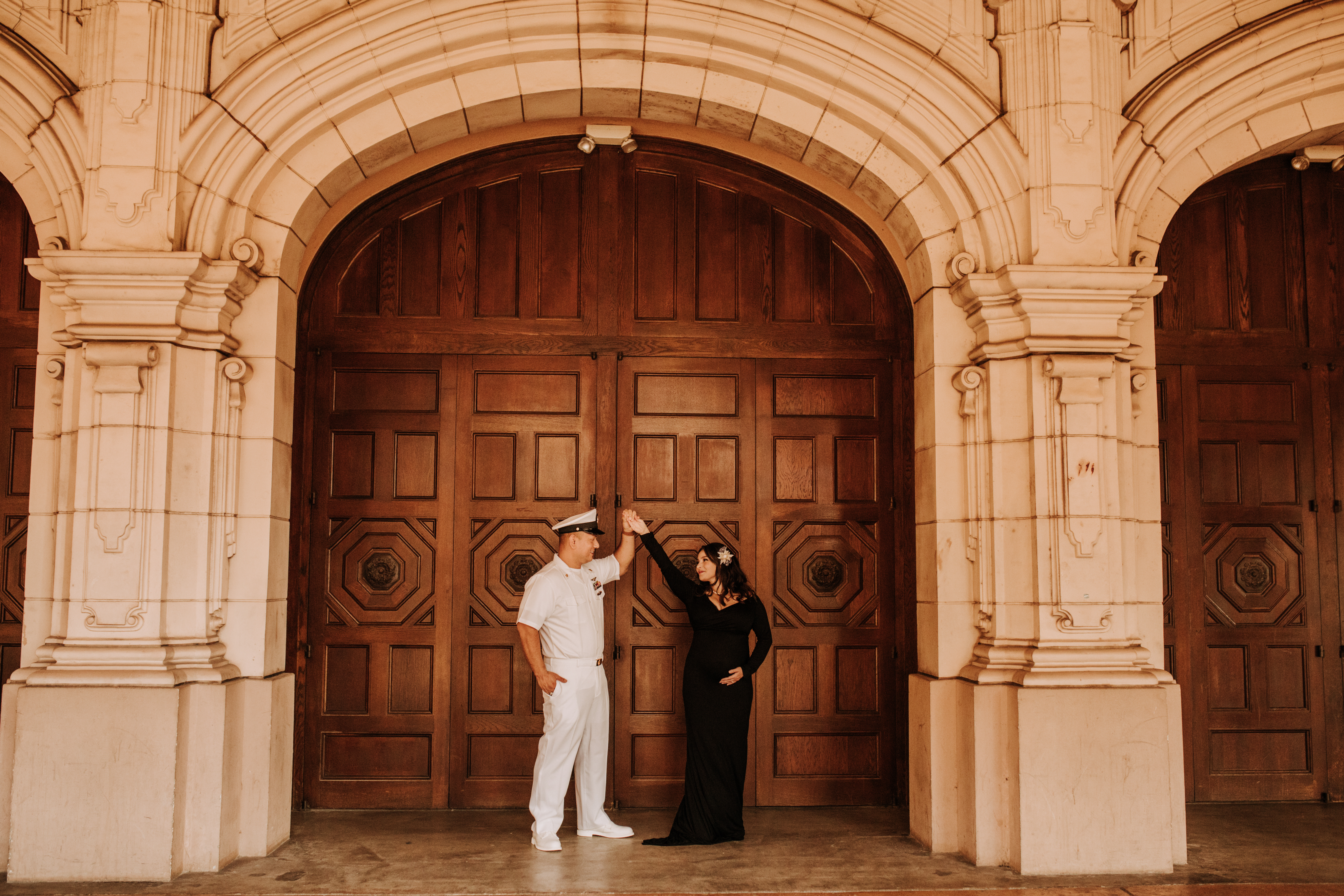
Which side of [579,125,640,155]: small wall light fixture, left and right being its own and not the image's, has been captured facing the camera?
front

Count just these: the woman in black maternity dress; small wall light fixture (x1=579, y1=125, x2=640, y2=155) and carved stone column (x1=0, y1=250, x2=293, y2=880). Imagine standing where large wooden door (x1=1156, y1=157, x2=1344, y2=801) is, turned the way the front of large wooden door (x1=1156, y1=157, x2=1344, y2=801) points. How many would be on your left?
0

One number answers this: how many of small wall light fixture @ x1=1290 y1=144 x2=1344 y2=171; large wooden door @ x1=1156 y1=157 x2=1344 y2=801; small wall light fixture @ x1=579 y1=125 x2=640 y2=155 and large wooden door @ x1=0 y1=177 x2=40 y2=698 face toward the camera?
4

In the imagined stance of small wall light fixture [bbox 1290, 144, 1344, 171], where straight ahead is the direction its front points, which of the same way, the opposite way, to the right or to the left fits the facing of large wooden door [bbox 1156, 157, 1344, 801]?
the same way

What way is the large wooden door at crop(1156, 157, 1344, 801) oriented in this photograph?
toward the camera

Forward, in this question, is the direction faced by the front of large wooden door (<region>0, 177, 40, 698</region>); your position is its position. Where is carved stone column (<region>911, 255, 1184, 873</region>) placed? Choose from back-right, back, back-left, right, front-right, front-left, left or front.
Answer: front-left

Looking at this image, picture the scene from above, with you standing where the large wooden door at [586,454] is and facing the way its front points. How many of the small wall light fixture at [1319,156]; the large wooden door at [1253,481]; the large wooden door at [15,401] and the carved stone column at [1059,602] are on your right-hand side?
1

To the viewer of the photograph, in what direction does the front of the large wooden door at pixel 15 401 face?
facing the viewer

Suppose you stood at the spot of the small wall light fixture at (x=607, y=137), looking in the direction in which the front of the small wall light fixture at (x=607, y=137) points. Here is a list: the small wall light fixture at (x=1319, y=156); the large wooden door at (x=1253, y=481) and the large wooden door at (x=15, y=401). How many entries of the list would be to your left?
2

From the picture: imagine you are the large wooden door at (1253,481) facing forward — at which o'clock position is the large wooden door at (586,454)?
the large wooden door at (586,454) is roughly at 2 o'clock from the large wooden door at (1253,481).

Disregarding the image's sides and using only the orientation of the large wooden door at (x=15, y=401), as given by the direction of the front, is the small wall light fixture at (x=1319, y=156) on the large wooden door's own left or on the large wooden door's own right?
on the large wooden door's own left

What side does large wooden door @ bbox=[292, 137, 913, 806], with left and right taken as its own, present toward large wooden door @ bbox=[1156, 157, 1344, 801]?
left

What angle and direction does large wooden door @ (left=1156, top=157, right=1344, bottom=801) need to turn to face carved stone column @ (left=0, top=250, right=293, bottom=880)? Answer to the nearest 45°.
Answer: approximately 45° to its right

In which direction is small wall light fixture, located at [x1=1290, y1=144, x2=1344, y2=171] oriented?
toward the camera
